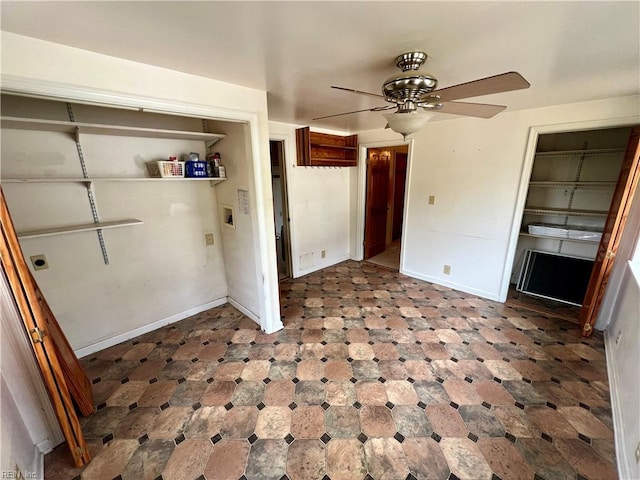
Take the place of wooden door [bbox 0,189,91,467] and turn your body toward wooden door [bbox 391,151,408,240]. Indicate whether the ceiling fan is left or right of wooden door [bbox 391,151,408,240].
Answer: right

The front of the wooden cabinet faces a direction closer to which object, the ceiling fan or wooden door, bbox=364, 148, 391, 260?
the ceiling fan

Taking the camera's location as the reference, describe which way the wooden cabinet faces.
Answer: facing the viewer and to the right of the viewer

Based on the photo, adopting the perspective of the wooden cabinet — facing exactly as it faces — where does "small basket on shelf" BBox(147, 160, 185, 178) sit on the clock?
The small basket on shelf is roughly at 3 o'clock from the wooden cabinet.

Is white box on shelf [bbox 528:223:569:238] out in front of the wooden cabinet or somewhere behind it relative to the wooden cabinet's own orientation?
in front

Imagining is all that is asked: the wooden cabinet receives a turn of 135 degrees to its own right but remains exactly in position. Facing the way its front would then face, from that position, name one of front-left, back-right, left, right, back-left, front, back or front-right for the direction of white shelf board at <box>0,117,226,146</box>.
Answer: front-left

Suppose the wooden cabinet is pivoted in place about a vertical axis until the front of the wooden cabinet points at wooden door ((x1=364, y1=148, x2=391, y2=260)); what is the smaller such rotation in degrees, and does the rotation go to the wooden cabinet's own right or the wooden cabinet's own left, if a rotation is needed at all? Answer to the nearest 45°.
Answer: approximately 90° to the wooden cabinet's own left

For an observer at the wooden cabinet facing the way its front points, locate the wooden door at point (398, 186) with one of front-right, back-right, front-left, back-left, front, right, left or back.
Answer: left

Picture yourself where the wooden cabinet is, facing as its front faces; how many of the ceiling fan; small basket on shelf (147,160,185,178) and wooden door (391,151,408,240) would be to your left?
1

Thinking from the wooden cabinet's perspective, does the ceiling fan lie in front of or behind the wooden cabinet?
in front
